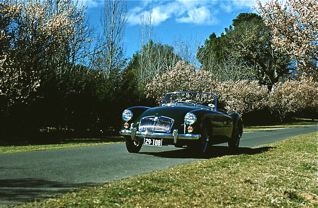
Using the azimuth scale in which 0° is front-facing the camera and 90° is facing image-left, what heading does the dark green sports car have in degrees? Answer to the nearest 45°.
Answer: approximately 45°
